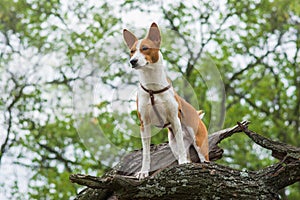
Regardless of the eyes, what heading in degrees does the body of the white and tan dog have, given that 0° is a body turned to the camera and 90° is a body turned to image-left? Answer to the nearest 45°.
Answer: approximately 45°
